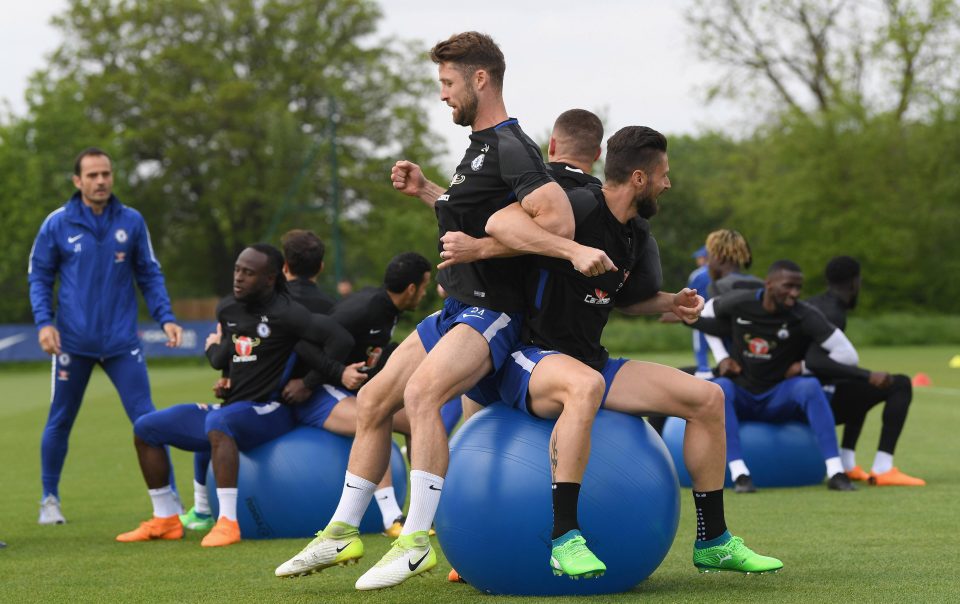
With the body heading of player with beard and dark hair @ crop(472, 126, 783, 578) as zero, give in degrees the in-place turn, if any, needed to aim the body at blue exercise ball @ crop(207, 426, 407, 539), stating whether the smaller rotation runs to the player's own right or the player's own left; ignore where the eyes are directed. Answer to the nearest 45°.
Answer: approximately 180°

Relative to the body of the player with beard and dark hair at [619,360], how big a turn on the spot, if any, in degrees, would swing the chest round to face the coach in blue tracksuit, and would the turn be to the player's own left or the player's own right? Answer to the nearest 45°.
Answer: approximately 180°

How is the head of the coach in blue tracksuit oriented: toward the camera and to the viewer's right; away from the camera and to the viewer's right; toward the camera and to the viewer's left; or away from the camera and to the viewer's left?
toward the camera and to the viewer's right

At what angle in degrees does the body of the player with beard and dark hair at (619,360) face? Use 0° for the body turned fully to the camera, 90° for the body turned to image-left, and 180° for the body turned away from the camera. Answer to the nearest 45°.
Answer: approximately 315°

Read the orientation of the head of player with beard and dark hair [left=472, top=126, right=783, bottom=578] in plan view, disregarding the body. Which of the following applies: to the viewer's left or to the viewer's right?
to the viewer's right

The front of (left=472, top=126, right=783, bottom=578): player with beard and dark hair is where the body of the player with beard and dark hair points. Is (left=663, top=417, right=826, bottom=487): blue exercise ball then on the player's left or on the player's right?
on the player's left

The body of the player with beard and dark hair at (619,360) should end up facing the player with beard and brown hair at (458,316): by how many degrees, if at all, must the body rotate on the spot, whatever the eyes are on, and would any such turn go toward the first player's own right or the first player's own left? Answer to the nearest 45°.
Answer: approximately 135° to the first player's own right
